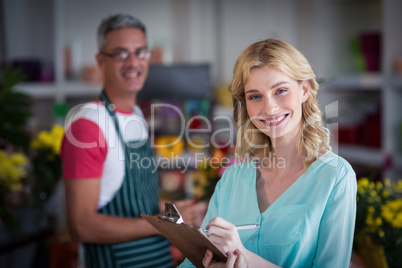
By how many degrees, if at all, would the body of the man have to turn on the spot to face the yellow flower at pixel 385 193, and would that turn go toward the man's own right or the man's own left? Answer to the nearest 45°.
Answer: approximately 45° to the man's own left

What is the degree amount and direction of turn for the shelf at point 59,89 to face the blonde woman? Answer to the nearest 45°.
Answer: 0° — it already faces them

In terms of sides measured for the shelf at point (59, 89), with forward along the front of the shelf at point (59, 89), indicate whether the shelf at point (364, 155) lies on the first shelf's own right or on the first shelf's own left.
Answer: on the first shelf's own left

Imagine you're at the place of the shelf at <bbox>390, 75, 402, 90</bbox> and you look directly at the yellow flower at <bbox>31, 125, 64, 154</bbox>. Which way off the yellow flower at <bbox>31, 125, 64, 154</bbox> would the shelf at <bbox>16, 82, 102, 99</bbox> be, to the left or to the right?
right

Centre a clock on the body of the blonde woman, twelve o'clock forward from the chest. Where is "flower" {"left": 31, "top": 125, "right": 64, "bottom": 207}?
The flower is roughly at 3 o'clock from the blonde woman.

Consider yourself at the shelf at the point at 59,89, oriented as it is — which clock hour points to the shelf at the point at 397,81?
the shelf at the point at 397,81 is roughly at 10 o'clock from the shelf at the point at 59,89.

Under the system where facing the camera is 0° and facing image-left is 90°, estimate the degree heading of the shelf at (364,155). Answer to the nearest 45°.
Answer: approximately 0°

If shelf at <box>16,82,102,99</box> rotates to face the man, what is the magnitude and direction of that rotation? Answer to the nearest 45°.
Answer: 0° — it already faces them

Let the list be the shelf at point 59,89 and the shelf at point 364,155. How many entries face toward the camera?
2
